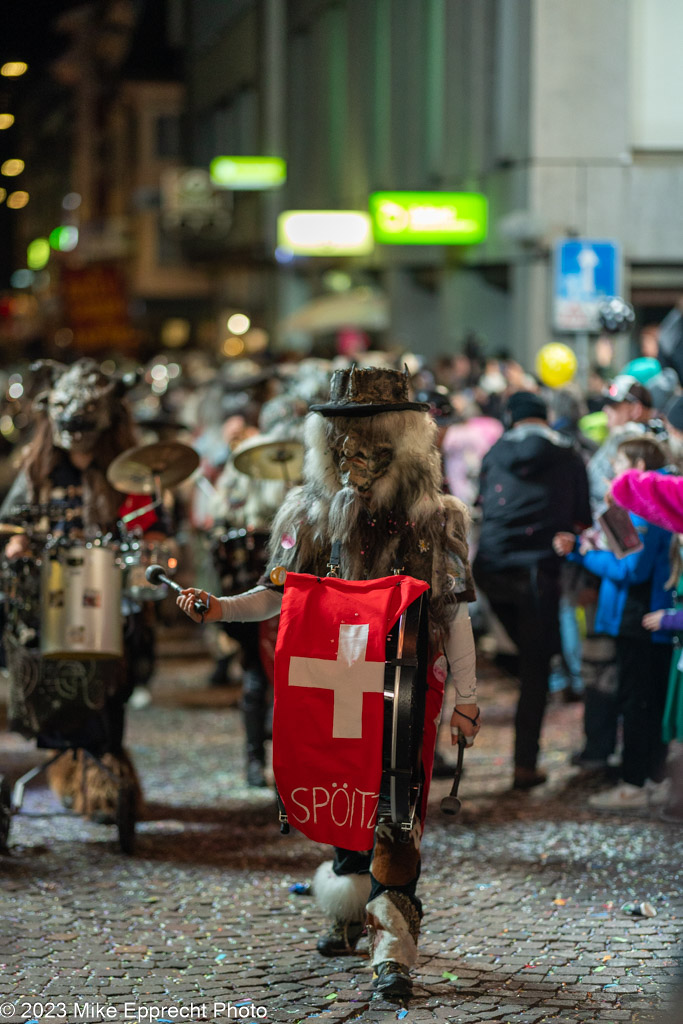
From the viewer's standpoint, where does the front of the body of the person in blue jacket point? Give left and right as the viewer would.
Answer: facing to the left of the viewer

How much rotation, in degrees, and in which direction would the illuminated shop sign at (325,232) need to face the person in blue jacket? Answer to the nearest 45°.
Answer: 0° — it already faces them

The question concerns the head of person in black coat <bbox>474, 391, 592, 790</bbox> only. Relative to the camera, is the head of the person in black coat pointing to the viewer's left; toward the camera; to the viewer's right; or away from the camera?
away from the camera

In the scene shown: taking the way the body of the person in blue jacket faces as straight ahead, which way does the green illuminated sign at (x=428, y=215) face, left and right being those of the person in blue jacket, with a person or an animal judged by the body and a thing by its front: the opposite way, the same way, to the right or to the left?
to the left

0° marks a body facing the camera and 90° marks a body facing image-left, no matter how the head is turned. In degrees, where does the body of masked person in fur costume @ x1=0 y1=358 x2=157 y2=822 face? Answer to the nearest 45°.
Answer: approximately 0°

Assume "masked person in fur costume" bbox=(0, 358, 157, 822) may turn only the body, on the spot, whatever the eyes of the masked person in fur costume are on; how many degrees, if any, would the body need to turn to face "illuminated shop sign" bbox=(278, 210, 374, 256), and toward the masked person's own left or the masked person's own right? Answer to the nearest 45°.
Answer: approximately 180°

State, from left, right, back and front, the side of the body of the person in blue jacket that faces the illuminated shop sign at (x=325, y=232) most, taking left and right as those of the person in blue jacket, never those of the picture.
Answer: right
